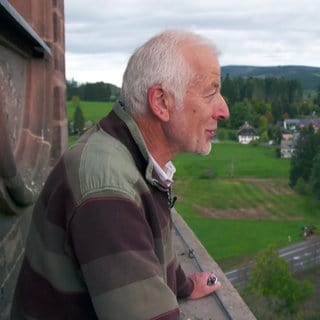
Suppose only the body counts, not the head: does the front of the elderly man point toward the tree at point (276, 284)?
no

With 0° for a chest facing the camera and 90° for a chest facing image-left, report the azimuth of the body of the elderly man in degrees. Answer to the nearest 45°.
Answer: approximately 270°

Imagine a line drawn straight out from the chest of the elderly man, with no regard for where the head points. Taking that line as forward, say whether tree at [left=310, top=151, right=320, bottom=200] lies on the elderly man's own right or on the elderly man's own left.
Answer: on the elderly man's own left

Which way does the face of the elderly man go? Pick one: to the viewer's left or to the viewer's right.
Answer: to the viewer's right

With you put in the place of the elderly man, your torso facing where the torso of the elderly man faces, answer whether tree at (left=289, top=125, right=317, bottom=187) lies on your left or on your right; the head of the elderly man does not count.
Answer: on your left
